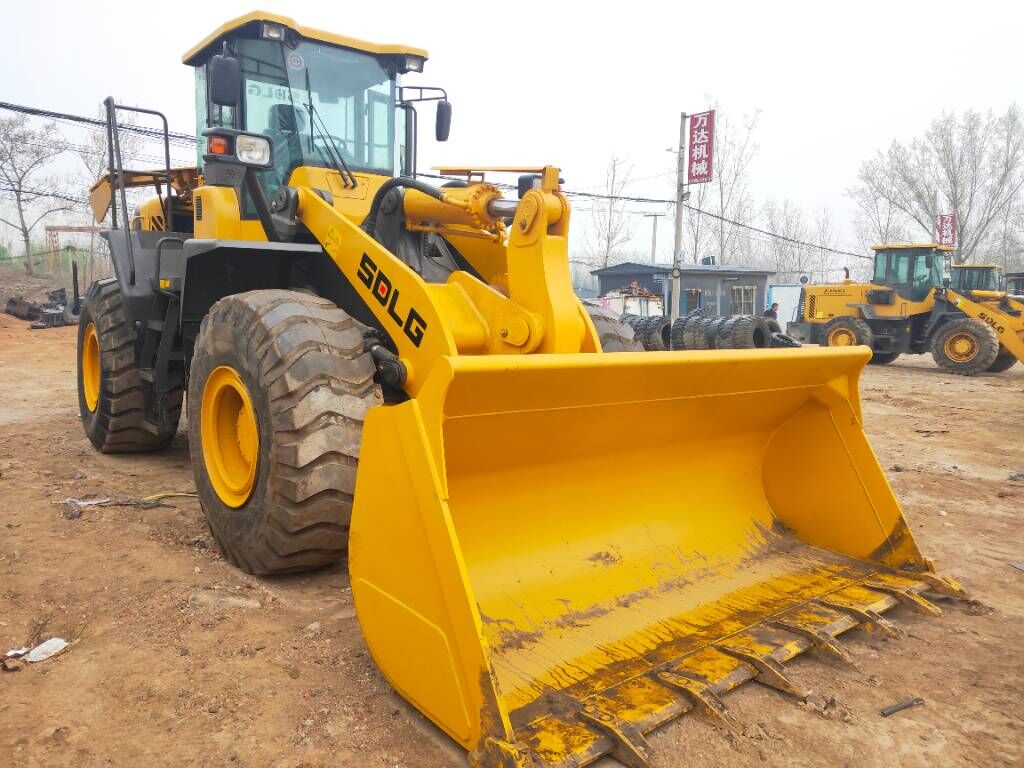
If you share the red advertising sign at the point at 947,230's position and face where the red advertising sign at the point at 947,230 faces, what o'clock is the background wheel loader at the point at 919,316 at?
The background wheel loader is roughly at 12 o'clock from the red advertising sign.

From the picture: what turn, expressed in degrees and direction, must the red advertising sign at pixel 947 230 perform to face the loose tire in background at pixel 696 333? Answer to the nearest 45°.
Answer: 0° — it already faces it

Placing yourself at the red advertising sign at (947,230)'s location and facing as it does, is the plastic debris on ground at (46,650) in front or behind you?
in front

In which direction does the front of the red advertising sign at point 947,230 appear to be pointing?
toward the camera

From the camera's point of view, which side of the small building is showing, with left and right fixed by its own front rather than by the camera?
front

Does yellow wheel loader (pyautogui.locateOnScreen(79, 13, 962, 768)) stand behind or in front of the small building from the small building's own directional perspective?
in front

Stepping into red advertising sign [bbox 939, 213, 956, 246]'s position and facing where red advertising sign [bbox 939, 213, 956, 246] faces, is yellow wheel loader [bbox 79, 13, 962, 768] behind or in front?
in front

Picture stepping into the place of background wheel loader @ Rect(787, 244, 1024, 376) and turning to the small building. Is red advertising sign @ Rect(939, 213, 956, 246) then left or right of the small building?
right

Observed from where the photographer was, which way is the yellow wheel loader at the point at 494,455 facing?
facing the viewer and to the right of the viewer

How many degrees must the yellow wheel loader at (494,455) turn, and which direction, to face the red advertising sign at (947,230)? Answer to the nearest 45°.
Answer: approximately 90° to its left

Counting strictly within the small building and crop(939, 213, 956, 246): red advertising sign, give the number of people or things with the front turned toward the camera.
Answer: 2

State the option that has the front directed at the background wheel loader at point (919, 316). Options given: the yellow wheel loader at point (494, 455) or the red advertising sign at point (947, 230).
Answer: the red advertising sign

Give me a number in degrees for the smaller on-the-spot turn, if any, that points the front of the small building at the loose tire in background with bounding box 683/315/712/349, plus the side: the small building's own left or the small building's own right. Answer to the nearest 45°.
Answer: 0° — it already faces it

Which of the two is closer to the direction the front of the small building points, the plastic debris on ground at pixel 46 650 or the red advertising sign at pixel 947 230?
the plastic debris on ground
